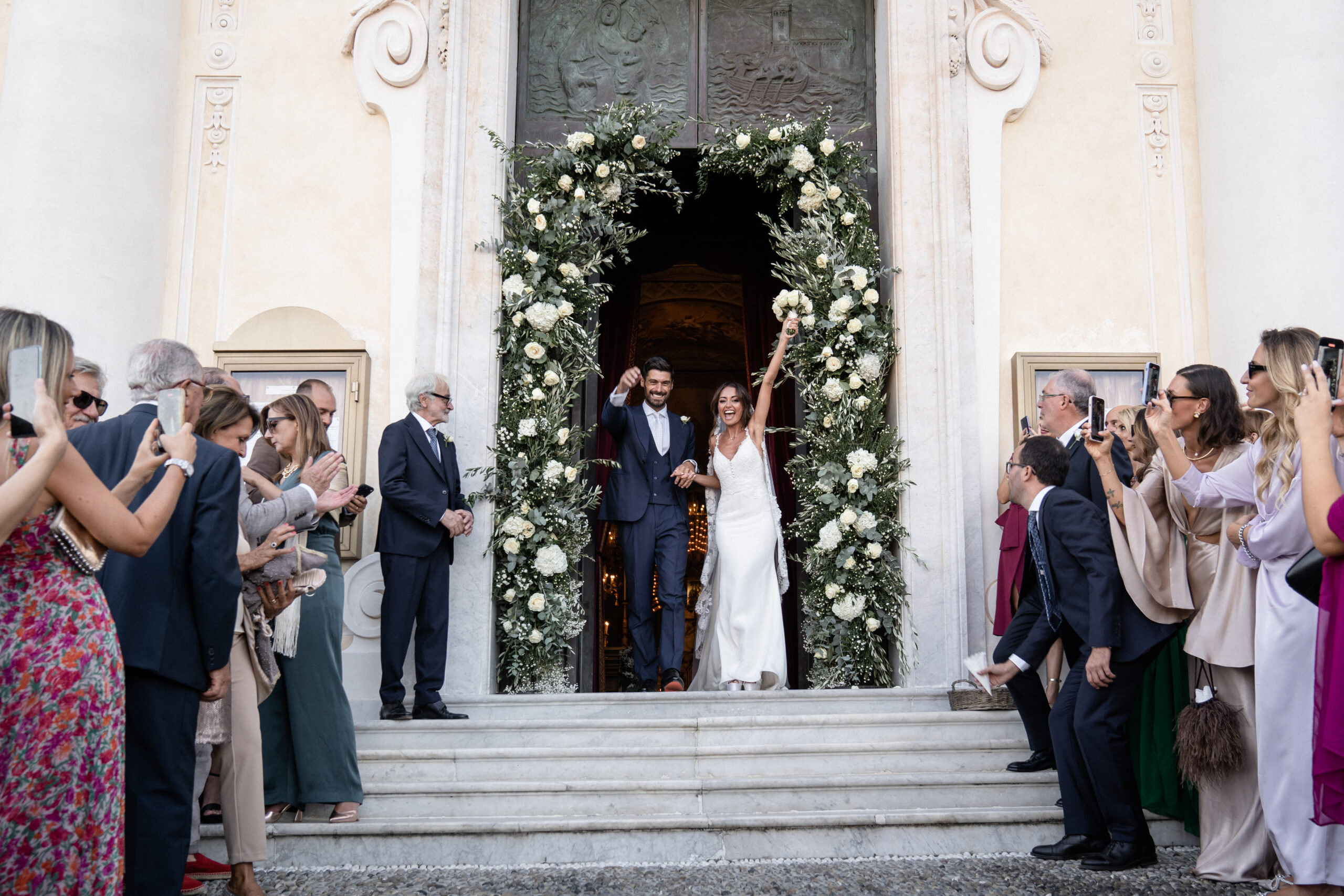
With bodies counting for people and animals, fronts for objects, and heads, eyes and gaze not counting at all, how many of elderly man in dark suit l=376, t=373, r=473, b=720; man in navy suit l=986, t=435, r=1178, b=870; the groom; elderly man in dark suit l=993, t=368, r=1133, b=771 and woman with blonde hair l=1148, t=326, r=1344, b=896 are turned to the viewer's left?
3

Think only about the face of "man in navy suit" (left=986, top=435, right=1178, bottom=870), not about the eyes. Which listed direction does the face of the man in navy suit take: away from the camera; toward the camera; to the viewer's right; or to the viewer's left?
to the viewer's left

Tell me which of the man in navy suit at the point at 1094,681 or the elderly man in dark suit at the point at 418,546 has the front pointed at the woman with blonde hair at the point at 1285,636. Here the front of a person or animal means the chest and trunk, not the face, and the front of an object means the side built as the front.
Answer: the elderly man in dark suit

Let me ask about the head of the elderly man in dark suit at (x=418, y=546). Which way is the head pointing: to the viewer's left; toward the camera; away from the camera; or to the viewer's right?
to the viewer's right

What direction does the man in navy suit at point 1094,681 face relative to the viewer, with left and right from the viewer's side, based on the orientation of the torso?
facing to the left of the viewer

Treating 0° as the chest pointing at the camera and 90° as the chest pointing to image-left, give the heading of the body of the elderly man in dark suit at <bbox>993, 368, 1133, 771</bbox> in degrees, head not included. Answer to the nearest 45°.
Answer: approximately 90°

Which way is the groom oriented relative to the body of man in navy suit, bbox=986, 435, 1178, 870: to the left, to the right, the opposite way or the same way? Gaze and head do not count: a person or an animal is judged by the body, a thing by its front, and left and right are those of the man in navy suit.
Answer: to the left

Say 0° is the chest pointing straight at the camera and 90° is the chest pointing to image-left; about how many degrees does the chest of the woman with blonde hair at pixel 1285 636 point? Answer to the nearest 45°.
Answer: approximately 90°

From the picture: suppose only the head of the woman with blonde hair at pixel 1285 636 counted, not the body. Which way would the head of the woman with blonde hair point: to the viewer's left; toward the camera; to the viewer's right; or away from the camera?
to the viewer's left

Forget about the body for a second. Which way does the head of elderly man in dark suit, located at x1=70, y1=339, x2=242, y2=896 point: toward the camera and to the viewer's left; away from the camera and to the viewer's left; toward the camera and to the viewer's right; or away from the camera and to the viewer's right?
away from the camera and to the viewer's right
